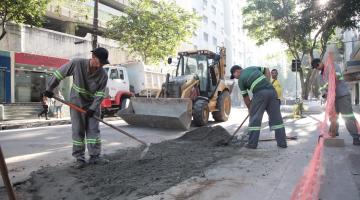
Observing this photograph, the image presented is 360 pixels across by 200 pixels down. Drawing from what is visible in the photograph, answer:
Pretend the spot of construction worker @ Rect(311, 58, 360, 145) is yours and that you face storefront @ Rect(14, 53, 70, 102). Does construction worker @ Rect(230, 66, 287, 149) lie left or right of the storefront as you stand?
left

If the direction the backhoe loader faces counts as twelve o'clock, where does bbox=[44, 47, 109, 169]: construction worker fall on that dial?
The construction worker is roughly at 11 o'clock from the backhoe loader.

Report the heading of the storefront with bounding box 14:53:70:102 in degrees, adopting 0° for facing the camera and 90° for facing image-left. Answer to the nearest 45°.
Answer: approximately 315°

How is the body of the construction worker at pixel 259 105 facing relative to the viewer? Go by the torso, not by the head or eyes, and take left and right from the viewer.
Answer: facing away from the viewer and to the left of the viewer

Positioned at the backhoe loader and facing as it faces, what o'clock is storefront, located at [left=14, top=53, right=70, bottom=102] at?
The storefront is roughly at 3 o'clock from the backhoe loader.

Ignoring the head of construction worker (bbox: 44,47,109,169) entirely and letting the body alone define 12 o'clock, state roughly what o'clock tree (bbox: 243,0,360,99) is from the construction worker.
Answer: The tree is roughly at 9 o'clock from the construction worker.

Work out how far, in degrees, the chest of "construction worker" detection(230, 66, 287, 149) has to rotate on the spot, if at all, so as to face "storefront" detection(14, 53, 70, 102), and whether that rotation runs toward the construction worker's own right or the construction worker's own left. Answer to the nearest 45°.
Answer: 0° — they already face it

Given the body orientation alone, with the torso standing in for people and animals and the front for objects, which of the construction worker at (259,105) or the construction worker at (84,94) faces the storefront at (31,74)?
the construction worker at (259,105)

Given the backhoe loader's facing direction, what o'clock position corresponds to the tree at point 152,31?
The tree is roughly at 4 o'clock from the backhoe loader.
